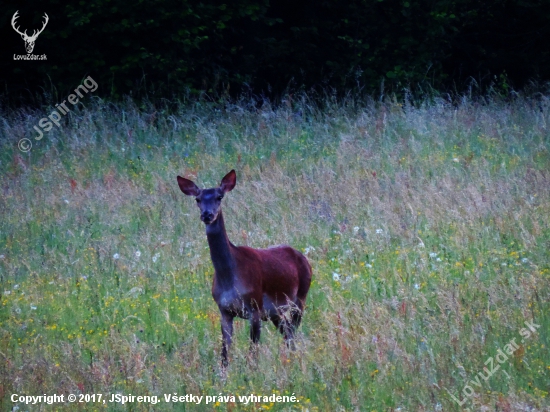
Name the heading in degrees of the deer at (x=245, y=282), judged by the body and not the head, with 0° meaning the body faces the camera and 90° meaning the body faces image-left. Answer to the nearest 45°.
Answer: approximately 45°
